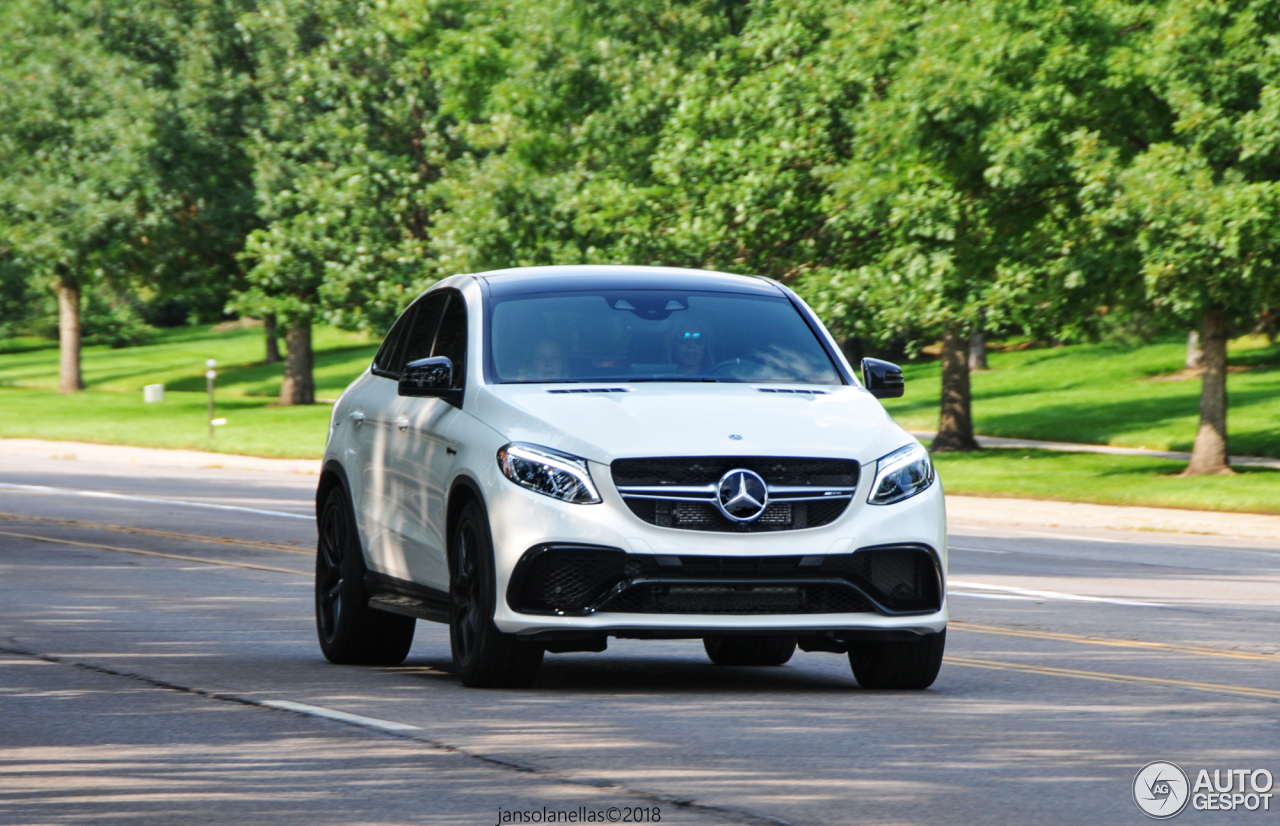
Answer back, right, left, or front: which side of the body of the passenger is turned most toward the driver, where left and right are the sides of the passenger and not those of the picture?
left

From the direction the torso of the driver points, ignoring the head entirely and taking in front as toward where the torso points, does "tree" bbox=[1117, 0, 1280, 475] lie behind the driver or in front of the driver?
behind

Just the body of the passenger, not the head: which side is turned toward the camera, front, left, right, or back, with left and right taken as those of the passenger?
front

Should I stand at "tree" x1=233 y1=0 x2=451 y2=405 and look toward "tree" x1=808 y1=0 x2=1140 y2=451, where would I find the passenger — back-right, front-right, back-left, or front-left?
front-right

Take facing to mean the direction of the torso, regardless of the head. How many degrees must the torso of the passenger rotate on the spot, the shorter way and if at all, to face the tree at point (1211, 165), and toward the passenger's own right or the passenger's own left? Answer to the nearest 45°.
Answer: approximately 135° to the passenger's own left

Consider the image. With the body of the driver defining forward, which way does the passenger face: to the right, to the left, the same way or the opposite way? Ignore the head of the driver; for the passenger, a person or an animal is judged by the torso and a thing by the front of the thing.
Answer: the same way

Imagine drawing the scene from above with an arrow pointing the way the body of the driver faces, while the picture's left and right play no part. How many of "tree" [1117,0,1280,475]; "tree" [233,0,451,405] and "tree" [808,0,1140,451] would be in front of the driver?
0

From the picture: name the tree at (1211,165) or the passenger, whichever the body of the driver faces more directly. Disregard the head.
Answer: the passenger

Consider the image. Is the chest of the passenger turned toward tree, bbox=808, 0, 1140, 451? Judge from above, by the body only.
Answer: no

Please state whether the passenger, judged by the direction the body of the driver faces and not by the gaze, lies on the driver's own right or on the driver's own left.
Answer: on the driver's own right

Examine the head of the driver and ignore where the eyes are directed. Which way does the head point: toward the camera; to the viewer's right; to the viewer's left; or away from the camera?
toward the camera

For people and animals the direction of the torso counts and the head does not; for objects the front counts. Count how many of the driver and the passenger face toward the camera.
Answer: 2
